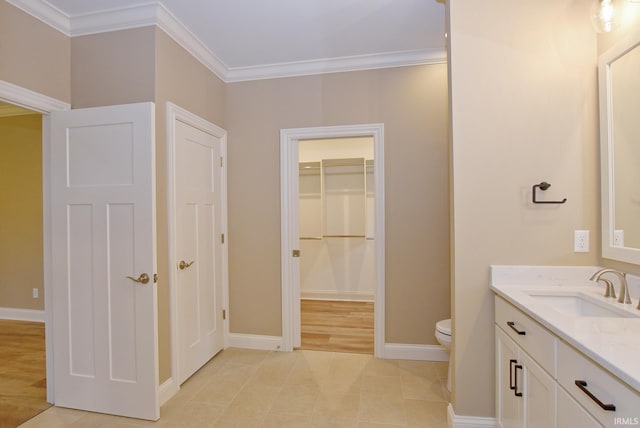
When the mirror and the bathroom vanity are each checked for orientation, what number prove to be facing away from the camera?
0

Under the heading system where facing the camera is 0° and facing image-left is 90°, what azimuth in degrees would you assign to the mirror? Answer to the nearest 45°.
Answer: approximately 45°

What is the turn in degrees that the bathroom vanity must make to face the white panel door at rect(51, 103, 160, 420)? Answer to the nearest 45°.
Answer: approximately 45° to its right

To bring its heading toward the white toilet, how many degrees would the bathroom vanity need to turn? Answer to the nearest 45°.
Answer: approximately 90° to its right

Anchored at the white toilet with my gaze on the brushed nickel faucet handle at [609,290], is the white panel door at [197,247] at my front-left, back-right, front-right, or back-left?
back-right

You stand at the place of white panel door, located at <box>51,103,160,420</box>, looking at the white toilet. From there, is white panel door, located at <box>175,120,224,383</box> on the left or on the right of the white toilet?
left

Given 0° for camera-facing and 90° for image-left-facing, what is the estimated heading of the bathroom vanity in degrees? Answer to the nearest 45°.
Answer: approximately 45°
